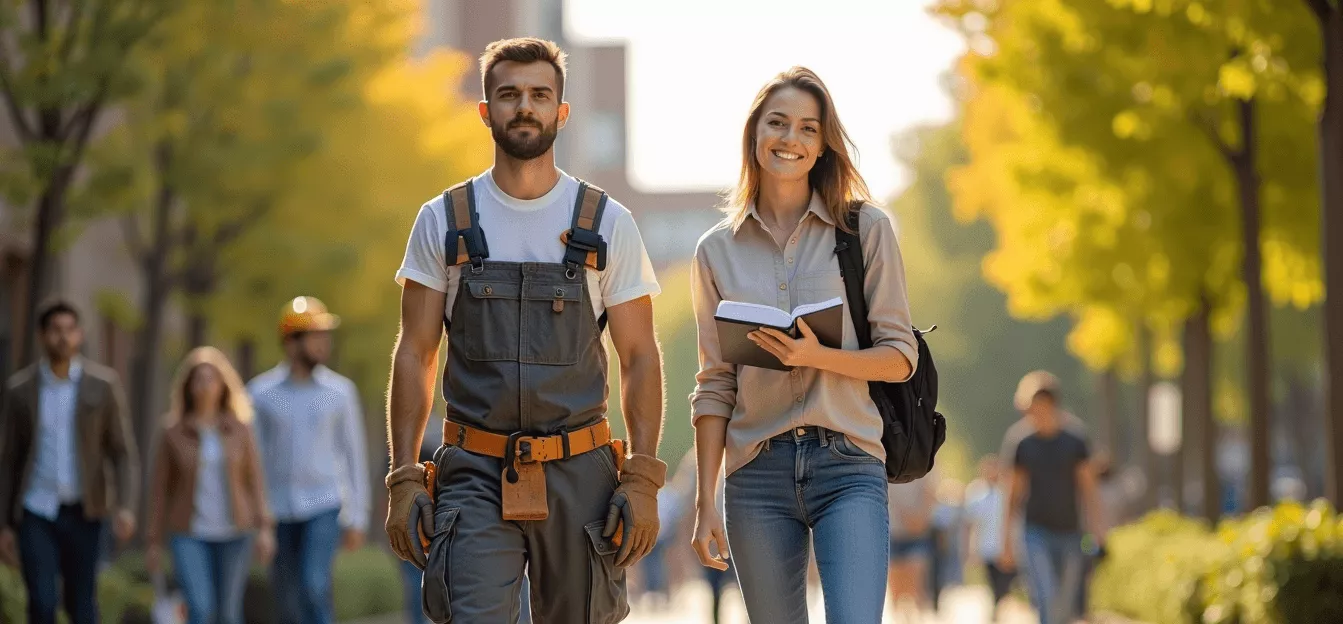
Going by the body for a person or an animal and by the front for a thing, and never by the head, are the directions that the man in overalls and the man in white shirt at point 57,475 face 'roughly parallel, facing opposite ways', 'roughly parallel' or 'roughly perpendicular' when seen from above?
roughly parallel

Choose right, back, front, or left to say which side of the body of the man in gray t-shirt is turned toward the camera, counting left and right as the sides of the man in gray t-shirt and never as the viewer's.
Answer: front

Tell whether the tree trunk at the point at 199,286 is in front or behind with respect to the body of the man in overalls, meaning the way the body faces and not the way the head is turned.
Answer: behind

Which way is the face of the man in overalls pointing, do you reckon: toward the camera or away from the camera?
toward the camera

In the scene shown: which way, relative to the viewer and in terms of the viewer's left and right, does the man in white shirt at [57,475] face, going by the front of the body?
facing the viewer

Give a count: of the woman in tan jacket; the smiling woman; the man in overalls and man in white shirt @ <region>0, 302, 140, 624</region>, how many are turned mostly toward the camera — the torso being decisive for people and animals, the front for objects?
4

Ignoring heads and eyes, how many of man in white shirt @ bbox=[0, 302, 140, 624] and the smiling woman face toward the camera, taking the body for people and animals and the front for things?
2

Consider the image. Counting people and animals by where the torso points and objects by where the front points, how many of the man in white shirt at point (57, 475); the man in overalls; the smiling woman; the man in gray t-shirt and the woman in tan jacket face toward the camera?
5

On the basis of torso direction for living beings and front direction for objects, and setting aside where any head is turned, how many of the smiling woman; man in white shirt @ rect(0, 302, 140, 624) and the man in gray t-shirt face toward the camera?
3
